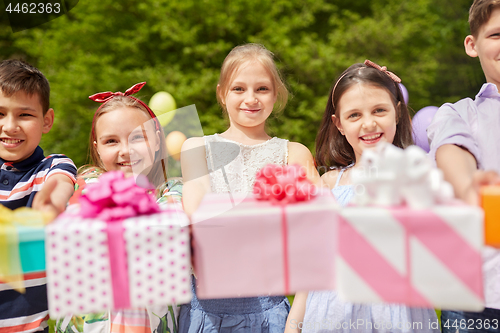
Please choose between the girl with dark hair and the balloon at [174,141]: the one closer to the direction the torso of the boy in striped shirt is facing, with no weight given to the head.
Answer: the girl with dark hair

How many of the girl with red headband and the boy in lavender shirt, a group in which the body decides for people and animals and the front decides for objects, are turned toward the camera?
2

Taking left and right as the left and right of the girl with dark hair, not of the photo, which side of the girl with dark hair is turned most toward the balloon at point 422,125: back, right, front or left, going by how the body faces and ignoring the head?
back

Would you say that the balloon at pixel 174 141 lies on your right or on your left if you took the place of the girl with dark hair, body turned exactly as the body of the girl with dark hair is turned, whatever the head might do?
on your right
